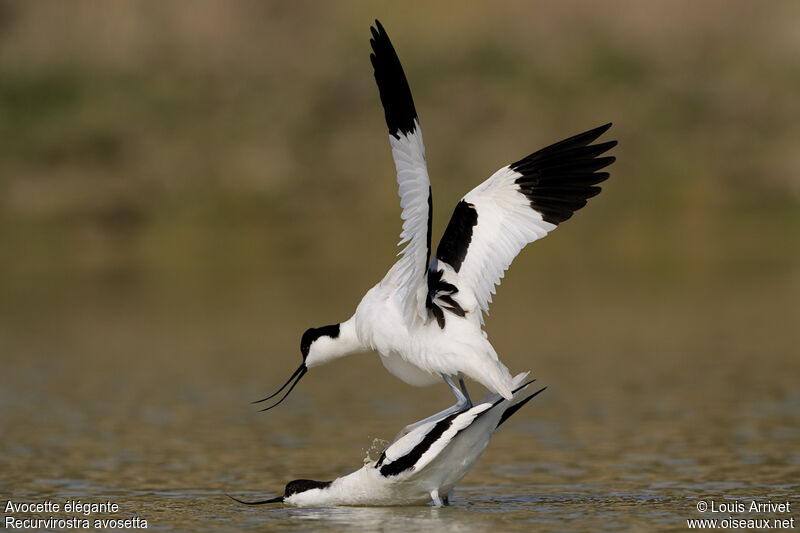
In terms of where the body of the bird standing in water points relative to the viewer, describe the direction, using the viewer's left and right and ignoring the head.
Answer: facing to the left of the viewer
